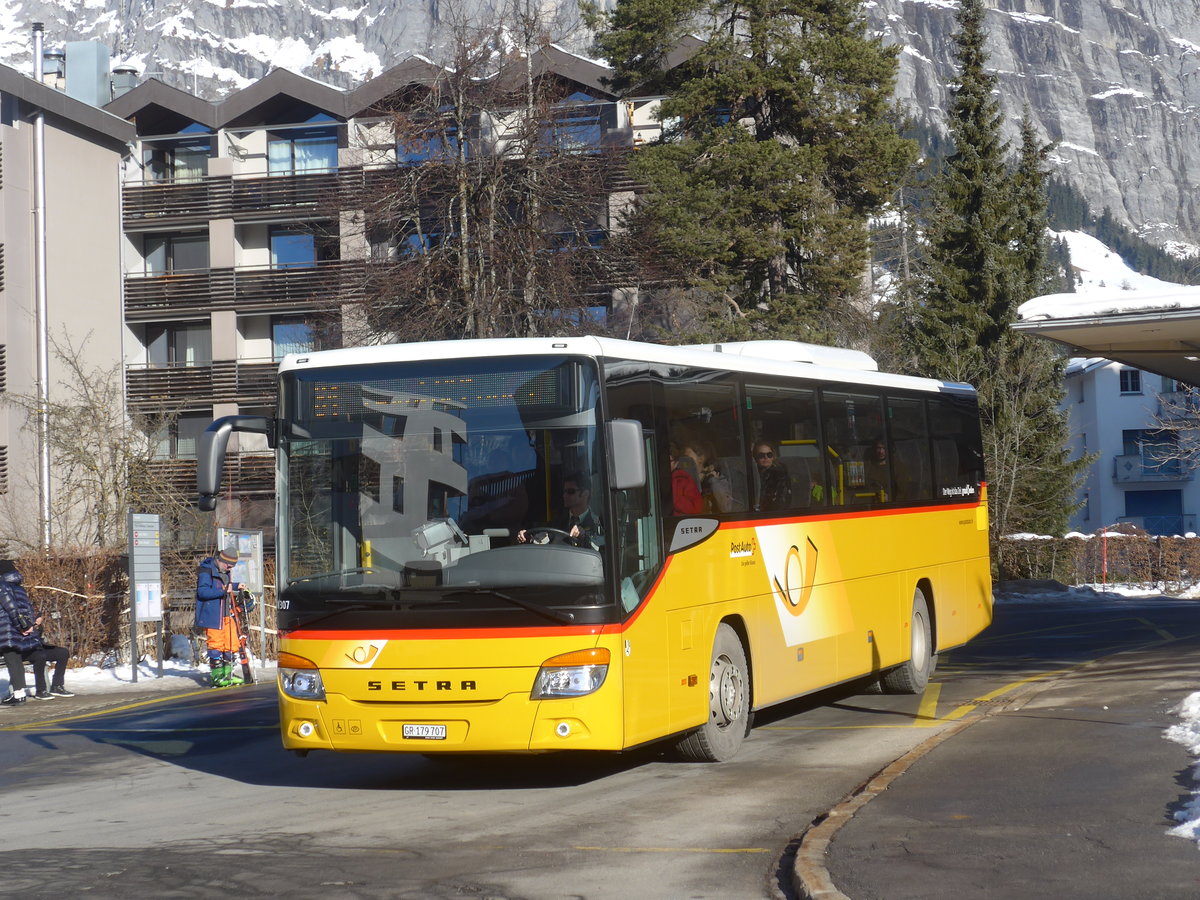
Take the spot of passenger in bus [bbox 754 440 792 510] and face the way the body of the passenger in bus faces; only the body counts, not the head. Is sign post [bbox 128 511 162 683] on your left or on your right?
on your right

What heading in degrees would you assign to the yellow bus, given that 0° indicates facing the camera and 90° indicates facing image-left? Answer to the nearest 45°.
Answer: approximately 45°

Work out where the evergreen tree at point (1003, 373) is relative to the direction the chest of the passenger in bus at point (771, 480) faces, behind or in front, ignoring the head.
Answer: behind

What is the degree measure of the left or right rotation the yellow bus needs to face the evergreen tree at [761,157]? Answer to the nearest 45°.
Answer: approximately 135° to its right

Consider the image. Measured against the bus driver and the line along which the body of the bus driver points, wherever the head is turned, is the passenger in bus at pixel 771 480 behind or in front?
behind

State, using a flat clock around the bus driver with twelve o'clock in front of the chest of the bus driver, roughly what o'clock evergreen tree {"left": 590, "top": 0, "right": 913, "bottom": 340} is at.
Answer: The evergreen tree is roughly at 5 o'clock from the bus driver.

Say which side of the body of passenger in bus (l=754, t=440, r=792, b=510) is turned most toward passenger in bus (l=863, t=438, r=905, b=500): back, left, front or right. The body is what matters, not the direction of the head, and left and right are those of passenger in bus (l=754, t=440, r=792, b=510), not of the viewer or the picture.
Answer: back

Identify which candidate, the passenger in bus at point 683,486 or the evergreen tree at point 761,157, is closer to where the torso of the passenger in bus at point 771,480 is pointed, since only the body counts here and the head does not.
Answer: the passenger in bus
